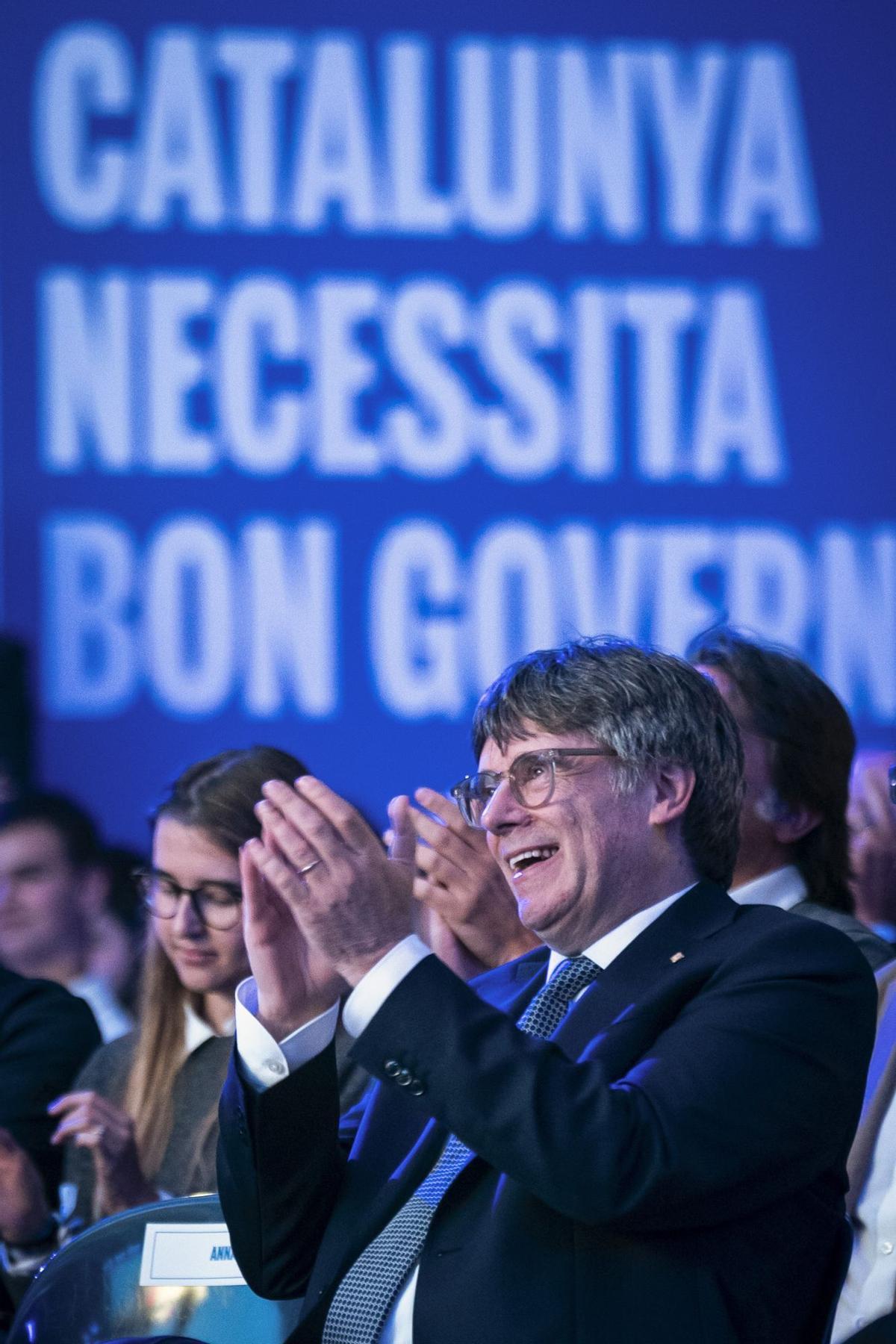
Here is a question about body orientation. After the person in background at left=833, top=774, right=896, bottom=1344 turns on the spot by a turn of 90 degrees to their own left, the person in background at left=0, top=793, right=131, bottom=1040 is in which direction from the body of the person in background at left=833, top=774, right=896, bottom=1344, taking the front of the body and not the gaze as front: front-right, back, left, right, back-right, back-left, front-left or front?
back

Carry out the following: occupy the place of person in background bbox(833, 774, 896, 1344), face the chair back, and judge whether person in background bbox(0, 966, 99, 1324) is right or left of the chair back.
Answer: right

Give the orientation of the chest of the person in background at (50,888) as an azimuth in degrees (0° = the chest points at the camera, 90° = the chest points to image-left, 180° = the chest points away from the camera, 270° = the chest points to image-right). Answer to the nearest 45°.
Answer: approximately 45°

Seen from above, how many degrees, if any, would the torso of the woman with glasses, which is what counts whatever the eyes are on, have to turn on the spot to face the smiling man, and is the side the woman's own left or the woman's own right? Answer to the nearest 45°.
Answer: approximately 45° to the woman's own left

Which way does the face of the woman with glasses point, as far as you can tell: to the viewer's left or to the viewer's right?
to the viewer's left

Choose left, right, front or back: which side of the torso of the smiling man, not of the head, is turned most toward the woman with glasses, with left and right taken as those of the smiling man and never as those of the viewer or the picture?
right

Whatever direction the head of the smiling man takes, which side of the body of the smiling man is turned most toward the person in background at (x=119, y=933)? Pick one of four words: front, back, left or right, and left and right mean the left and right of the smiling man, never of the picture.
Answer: right

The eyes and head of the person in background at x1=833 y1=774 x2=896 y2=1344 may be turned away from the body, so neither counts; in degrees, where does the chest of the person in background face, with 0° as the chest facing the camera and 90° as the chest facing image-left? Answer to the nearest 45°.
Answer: approximately 45°

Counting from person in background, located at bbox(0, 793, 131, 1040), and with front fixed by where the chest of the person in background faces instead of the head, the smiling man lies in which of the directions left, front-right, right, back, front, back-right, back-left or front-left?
front-left
